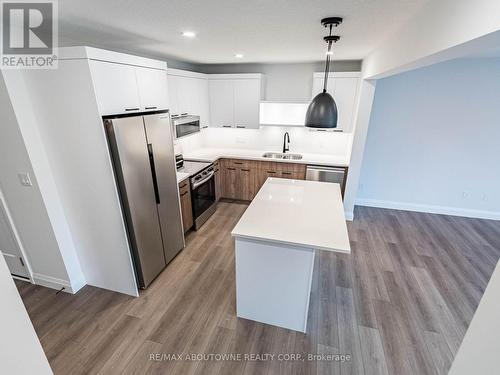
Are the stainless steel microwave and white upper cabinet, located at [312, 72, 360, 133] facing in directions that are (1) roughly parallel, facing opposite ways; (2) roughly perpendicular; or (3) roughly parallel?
roughly perpendicular

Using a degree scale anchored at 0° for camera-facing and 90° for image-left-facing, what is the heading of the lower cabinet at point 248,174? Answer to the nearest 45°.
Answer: approximately 0°

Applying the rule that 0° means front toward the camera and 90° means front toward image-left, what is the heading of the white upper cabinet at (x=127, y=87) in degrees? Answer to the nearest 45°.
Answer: approximately 315°

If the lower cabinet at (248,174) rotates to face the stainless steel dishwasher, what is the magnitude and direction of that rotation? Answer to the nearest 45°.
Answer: approximately 90° to its left

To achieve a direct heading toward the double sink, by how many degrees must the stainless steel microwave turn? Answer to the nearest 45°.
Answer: approximately 45° to its left

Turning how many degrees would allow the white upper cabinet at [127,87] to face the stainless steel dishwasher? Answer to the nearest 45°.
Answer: approximately 45° to its left

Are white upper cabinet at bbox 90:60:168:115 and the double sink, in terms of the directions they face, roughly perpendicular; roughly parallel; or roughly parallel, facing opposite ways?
roughly perpendicular

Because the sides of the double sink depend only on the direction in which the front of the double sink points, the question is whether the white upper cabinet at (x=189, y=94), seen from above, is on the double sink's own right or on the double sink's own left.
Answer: on the double sink's own right

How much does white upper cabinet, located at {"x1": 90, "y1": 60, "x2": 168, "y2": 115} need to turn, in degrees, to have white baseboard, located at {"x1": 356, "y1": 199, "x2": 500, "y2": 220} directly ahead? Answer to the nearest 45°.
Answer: approximately 45° to its left

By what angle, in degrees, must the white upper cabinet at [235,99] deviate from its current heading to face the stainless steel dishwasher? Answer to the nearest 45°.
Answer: approximately 45° to its left
